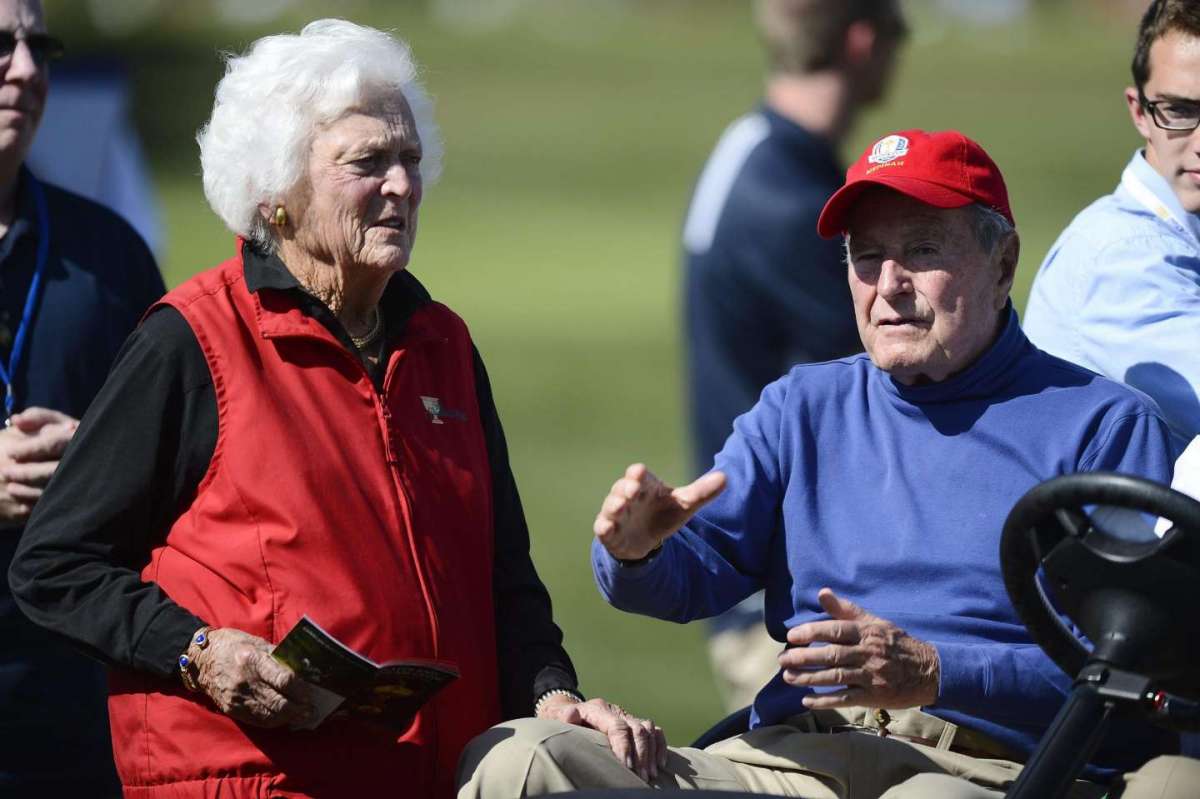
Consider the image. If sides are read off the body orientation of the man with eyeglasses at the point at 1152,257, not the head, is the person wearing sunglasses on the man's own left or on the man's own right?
on the man's own right

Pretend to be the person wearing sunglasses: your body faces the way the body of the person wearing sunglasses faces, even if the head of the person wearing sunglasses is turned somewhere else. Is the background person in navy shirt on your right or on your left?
on your left

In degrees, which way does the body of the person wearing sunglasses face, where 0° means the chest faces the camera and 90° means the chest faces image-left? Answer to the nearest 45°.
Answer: approximately 0°

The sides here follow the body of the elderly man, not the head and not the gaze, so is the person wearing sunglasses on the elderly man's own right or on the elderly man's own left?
on the elderly man's own right

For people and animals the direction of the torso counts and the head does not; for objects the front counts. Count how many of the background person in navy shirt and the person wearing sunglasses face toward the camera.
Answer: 1

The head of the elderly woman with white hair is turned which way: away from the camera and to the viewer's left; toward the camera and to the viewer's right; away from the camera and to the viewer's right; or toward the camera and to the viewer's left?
toward the camera and to the viewer's right

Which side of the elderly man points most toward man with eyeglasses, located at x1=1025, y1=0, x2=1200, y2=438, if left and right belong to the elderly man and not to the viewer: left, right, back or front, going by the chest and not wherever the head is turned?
back

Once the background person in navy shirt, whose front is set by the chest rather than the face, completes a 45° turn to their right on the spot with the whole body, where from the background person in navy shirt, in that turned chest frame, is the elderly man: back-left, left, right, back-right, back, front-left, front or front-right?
right

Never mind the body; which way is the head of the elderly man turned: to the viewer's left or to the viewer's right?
to the viewer's left

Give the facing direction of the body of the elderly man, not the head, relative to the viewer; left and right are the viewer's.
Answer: facing the viewer and to the left of the viewer

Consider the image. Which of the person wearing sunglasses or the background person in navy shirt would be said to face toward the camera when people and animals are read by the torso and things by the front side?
the person wearing sunglasses
